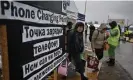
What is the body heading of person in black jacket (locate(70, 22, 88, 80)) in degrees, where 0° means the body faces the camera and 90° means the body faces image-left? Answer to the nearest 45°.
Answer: approximately 315°

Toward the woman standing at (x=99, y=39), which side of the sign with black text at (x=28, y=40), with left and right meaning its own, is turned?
left

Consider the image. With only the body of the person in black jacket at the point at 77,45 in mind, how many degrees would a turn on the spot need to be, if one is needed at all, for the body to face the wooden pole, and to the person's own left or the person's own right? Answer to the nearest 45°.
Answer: approximately 45° to the person's own right

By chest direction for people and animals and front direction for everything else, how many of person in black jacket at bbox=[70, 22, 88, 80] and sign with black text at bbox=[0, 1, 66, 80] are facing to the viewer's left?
0

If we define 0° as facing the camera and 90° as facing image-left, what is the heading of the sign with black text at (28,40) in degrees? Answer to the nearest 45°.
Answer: approximately 315°

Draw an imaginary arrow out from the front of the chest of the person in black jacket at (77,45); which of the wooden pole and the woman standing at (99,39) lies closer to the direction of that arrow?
the wooden pole
